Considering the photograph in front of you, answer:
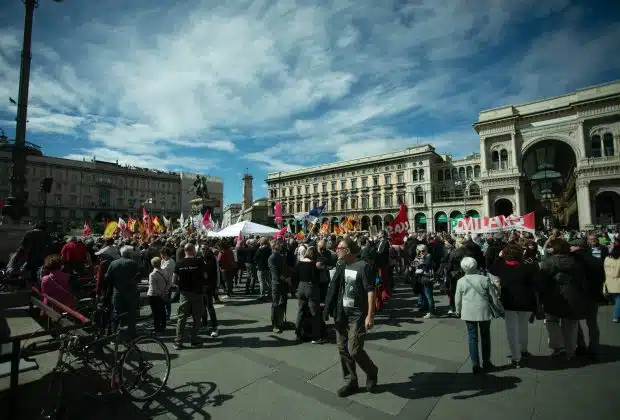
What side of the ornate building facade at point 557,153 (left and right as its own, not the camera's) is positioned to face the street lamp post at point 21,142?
front

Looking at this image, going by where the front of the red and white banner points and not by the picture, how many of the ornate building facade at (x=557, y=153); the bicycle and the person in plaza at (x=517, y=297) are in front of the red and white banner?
2

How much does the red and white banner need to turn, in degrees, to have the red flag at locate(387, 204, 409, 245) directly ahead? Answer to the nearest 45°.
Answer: approximately 45° to its right

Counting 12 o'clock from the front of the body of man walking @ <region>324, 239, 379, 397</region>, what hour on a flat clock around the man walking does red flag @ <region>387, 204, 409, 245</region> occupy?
The red flag is roughly at 5 o'clock from the man walking.

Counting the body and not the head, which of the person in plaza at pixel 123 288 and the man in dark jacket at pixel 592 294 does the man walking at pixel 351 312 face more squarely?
the person in plaza

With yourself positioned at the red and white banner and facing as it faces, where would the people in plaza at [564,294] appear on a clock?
The people in plaza is roughly at 12 o'clock from the red and white banner.

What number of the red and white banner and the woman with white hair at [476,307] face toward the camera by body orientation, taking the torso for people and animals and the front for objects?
1

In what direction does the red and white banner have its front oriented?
toward the camera

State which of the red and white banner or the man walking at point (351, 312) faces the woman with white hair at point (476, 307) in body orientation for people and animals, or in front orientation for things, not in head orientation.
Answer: the red and white banner

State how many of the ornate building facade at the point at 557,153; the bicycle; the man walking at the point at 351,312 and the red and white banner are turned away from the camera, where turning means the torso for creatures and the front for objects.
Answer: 0

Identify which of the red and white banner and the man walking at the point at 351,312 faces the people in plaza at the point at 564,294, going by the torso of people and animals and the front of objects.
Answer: the red and white banner

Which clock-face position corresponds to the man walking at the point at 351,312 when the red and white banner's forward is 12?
The man walking is roughly at 12 o'clock from the red and white banner.

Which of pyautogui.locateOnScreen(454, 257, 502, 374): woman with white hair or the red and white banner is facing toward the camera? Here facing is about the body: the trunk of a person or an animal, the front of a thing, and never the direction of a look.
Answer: the red and white banner

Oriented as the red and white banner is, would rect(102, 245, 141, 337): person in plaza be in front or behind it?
in front

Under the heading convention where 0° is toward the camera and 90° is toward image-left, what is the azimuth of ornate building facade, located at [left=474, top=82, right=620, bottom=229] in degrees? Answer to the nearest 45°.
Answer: approximately 45°

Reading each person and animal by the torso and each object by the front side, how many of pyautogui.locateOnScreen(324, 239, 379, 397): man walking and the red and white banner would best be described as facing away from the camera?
0
